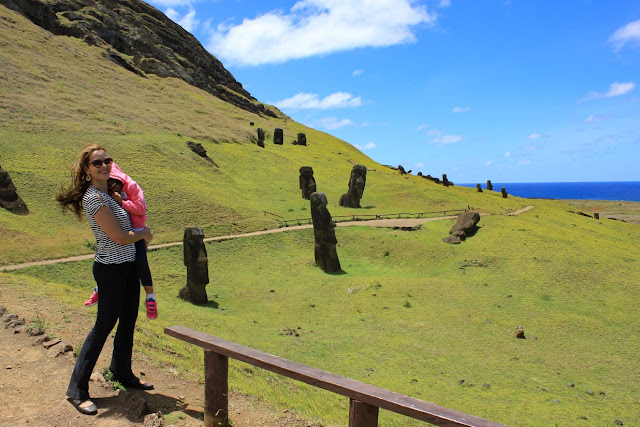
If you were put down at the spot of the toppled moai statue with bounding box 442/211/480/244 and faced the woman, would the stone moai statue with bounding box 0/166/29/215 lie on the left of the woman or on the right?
right

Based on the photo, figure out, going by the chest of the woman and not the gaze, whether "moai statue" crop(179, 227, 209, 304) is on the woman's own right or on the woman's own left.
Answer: on the woman's own left

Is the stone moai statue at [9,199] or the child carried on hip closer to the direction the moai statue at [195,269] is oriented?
the child carried on hip
